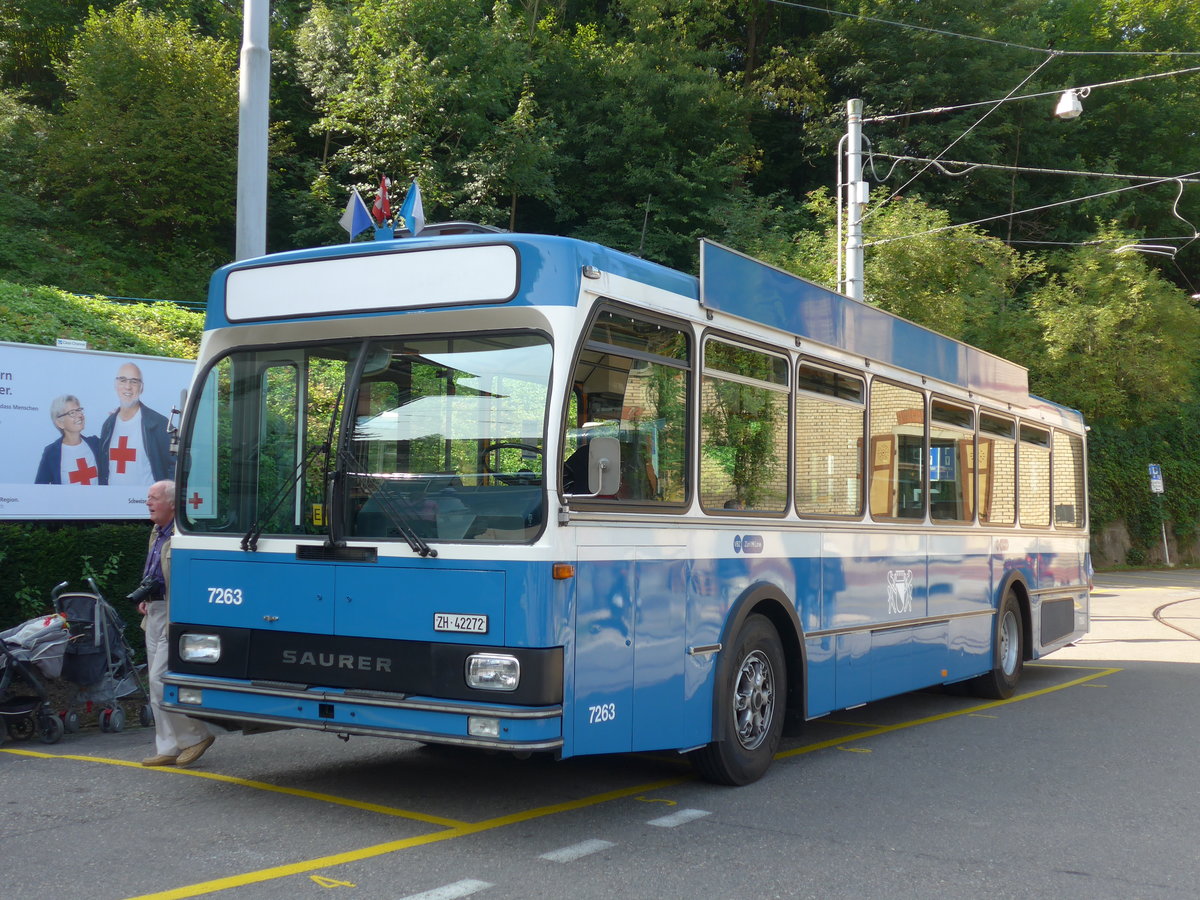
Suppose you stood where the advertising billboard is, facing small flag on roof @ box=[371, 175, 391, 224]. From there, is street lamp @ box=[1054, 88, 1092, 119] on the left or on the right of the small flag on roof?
left

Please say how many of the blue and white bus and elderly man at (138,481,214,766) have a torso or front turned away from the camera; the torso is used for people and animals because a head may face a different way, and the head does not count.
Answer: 0

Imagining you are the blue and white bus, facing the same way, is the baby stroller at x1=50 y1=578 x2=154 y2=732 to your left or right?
on your right

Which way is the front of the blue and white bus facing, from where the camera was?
facing the viewer and to the left of the viewer
